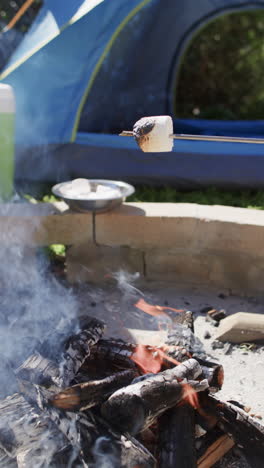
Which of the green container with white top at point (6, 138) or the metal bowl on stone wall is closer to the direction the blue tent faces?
the metal bowl on stone wall

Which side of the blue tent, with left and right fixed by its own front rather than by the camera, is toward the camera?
front

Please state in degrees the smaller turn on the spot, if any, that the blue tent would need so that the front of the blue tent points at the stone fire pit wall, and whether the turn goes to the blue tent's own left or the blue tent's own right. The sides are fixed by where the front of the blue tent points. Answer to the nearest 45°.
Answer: approximately 45° to the blue tent's own left

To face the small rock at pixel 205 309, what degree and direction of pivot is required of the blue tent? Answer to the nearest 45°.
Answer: approximately 45° to its left

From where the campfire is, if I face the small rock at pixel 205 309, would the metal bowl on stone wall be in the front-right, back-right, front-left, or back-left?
front-left

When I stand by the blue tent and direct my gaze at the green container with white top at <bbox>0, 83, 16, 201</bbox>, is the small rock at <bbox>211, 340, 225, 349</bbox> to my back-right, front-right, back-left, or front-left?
front-left

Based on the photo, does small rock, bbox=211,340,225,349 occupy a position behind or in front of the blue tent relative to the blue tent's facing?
in front

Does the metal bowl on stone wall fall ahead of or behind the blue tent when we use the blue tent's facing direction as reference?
ahead

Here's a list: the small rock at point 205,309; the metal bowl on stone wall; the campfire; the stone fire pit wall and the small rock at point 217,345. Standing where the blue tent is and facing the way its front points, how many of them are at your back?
0
